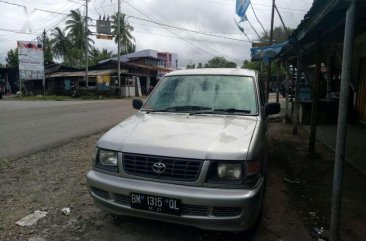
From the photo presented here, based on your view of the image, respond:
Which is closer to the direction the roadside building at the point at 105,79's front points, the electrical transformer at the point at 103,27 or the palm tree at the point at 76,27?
the electrical transformer

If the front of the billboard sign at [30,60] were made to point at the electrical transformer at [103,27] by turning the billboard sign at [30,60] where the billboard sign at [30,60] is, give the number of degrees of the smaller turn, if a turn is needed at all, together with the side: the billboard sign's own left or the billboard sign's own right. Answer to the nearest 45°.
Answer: approximately 45° to the billboard sign's own left

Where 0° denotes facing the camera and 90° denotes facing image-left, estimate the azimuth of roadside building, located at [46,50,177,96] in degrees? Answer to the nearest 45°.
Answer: approximately 0°

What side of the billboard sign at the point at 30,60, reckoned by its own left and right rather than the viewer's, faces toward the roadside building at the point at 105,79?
left

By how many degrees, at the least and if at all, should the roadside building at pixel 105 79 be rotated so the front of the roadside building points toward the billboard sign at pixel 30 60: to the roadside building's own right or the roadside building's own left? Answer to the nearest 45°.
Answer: approximately 90° to the roadside building's own right

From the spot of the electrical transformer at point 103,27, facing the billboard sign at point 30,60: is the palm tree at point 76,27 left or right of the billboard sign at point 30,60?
right

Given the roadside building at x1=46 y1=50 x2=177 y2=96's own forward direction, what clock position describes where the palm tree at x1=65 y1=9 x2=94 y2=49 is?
The palm tree is roughly at 5 o'clock from the roadside building.
